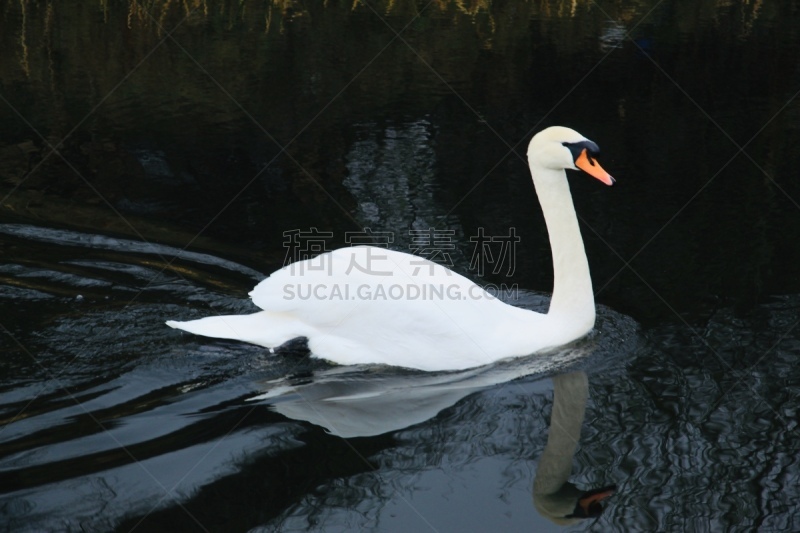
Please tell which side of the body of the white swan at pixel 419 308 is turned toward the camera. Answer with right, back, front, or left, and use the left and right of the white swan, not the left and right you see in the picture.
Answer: right
